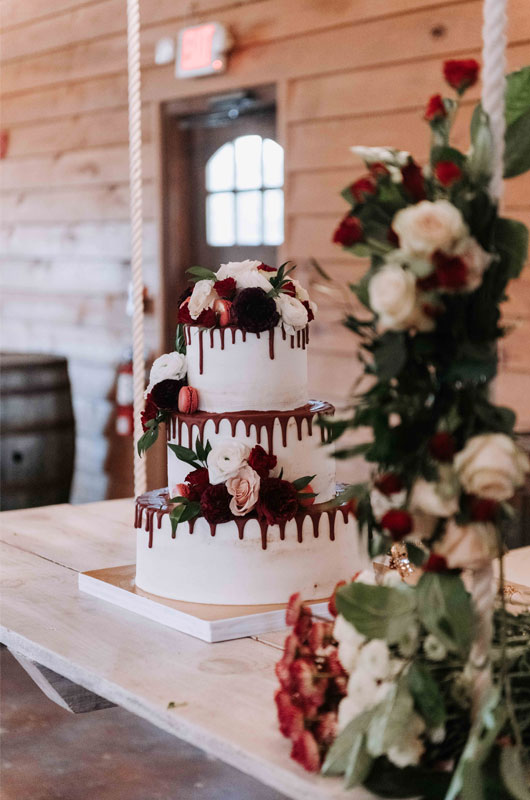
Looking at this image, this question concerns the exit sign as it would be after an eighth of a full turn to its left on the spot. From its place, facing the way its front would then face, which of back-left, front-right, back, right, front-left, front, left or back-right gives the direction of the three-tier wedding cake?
front

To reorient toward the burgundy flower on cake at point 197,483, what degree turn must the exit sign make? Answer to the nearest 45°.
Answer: approximately 45° to its left

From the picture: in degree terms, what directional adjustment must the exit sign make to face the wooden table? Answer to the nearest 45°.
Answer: approximately 45° to its left

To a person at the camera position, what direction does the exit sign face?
facing the viewer and to the left of the viewer

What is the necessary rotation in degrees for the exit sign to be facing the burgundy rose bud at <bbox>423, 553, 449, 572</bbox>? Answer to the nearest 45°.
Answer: approximately 45° to its left

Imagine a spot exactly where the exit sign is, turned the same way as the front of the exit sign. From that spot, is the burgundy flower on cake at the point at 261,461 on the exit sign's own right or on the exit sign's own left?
on the exit sign's own left

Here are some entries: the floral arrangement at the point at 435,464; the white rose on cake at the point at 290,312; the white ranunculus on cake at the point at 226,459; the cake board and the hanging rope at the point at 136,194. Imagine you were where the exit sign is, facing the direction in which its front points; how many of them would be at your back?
0

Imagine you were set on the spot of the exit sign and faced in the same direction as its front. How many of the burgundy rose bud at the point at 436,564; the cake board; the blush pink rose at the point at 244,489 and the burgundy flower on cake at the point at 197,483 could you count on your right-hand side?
0

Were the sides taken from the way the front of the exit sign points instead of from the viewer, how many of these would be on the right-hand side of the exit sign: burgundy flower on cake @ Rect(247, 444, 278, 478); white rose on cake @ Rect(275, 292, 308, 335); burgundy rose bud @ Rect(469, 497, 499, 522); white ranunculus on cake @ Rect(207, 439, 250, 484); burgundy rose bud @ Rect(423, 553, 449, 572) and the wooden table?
0

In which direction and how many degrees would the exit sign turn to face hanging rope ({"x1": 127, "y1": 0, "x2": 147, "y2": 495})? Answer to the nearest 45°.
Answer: approximately 45° to its left

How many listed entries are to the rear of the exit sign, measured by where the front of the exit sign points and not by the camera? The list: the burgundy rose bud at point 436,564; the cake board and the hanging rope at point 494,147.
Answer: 0

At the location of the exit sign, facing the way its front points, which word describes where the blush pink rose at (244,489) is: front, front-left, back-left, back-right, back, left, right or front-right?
front-left
